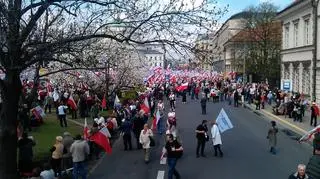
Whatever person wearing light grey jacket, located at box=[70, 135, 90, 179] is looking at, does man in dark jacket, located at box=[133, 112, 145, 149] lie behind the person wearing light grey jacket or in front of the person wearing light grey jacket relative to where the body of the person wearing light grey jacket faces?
in front

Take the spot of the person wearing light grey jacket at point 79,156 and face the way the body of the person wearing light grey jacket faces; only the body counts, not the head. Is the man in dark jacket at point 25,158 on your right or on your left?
on your left

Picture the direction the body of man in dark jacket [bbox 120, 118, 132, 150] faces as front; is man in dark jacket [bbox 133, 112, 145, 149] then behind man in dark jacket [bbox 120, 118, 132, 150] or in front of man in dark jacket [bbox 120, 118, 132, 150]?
in front

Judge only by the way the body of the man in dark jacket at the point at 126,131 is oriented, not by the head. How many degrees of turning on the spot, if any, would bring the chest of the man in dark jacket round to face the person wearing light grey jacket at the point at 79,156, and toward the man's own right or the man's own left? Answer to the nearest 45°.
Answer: approximately 180°

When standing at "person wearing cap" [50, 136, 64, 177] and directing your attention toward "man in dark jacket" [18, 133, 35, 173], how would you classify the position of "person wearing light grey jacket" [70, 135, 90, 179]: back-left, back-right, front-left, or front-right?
back-left

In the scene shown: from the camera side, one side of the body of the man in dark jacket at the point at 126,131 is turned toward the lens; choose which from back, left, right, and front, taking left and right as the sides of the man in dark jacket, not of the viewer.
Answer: back

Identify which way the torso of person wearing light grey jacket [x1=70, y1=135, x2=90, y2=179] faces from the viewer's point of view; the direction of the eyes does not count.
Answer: away from the camera
